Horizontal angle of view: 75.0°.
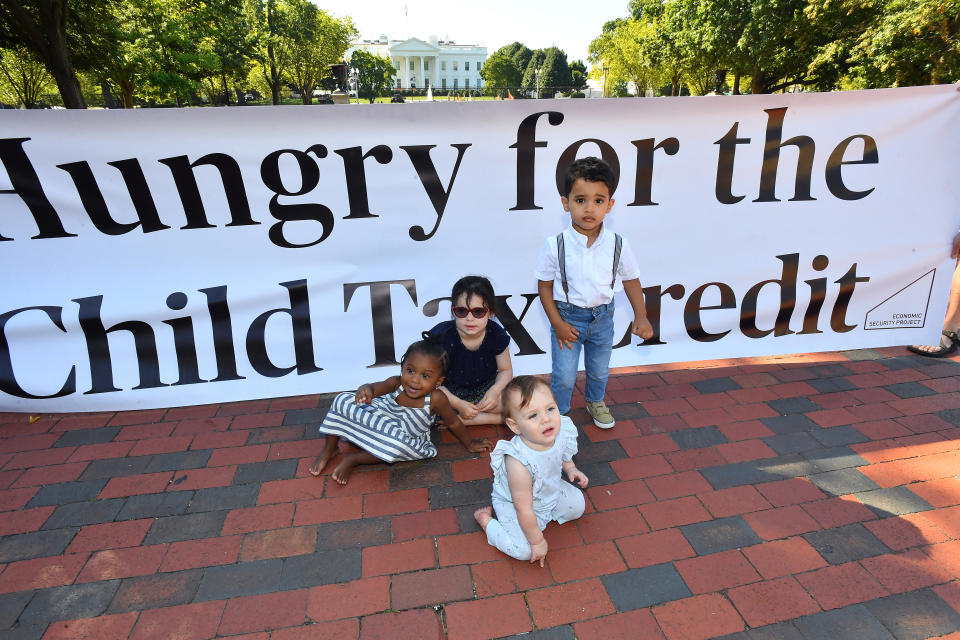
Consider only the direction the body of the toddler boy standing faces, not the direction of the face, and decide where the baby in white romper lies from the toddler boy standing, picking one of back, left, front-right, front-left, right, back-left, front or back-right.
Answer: front

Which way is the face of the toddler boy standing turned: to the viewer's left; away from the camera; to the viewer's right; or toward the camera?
toward the camera

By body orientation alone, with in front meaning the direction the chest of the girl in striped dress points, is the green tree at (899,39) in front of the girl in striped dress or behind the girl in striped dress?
behind

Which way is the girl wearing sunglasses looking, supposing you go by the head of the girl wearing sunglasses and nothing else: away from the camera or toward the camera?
toward the camera

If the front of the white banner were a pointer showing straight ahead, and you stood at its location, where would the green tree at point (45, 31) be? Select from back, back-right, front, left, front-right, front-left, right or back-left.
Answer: back-right

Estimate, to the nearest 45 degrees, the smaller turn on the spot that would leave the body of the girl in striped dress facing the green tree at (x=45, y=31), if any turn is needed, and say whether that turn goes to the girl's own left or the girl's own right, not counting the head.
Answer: approximately 90° to the girl's own right

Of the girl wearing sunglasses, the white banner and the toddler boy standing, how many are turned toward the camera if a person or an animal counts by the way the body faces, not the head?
3

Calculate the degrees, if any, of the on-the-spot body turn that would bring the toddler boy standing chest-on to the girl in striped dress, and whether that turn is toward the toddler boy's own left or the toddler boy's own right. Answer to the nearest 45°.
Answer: approximately 45° to the toddler boy's own right

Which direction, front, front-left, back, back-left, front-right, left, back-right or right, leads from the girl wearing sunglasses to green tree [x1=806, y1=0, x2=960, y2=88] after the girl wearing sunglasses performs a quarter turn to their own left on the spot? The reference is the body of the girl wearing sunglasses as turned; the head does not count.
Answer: front-left

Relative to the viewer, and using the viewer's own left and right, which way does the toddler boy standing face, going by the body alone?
facing the viewer

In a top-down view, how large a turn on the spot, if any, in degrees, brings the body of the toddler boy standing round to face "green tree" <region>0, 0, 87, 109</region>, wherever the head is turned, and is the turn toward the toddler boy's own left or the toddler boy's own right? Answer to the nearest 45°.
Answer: approximately 135° to the toddler boy's own right

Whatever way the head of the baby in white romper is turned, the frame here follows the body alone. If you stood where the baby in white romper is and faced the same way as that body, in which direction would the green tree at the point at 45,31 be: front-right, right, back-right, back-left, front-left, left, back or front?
back

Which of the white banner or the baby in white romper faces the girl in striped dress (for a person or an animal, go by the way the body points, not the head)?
the white banner

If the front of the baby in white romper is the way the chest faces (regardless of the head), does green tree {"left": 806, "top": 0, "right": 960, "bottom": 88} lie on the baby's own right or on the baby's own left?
on the baby's own left

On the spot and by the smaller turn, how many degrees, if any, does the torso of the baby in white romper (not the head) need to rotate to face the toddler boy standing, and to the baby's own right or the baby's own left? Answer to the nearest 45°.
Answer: approximately 135° to the baby's own left
